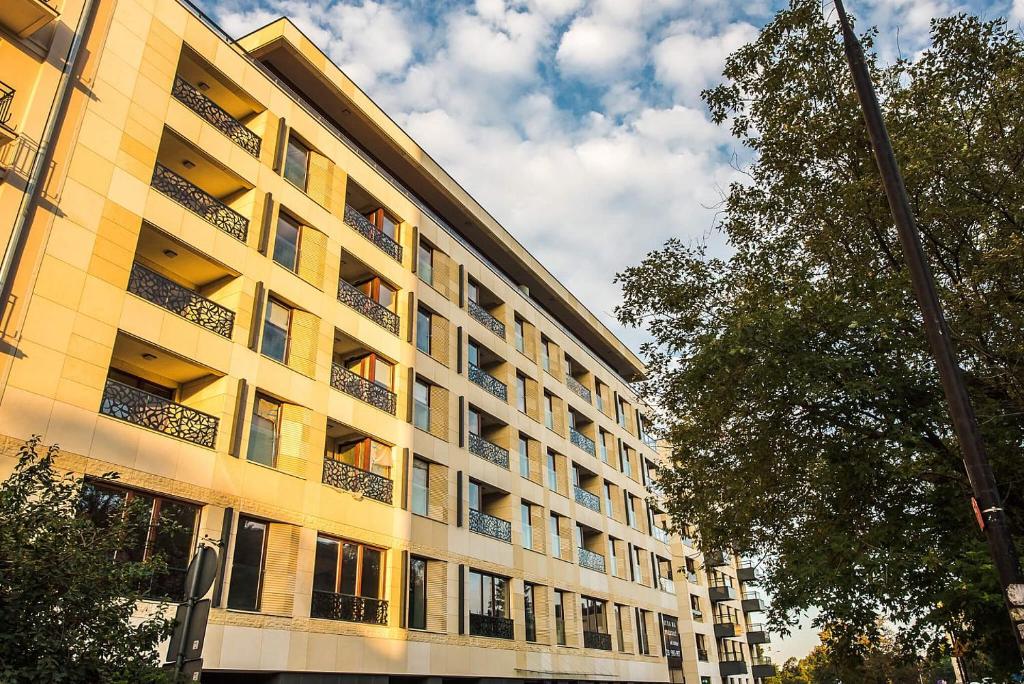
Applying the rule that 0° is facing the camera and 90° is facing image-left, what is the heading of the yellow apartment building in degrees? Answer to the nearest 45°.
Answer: approximately 315°

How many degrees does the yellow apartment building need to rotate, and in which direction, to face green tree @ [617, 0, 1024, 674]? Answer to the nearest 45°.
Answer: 0° — it already faces it

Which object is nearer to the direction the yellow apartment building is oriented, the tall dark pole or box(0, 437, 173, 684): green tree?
the tall dark pole

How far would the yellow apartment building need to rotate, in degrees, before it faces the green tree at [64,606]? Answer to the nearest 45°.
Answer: approximately 45° to its right

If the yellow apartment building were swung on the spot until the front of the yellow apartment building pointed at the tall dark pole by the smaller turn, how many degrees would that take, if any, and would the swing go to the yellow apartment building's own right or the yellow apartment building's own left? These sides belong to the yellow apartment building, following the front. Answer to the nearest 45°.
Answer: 0° — it already faces it
